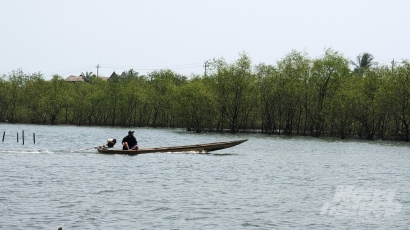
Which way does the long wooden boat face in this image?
to the viewer's right
